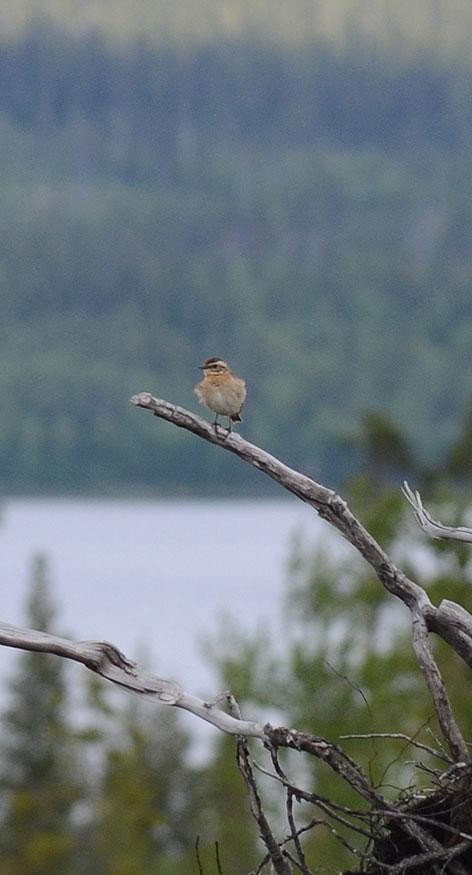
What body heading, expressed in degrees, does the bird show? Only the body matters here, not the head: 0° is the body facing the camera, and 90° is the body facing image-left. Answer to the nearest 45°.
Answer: approximately 45°
